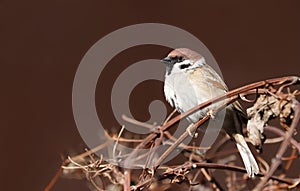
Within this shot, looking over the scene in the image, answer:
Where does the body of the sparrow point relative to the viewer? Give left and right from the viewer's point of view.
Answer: facing the viewer and to the left of the viewer
